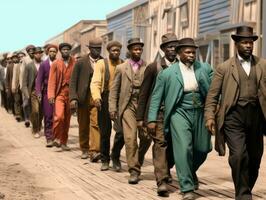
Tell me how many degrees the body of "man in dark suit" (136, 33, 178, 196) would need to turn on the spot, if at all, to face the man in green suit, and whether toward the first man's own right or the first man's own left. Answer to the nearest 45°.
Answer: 0° — they already face them

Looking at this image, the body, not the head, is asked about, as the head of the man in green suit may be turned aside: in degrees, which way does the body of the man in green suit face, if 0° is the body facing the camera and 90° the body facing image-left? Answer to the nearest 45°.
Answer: approximately 315°

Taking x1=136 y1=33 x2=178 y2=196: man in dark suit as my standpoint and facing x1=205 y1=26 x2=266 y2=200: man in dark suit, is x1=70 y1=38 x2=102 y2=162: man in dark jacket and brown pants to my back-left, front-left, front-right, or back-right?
back-left

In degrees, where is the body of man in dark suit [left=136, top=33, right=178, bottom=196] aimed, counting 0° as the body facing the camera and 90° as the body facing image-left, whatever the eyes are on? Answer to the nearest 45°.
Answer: approximately 315°

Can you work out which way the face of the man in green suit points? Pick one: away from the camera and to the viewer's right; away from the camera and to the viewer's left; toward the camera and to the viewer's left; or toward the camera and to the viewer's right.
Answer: toward the camera and to the viewer's right

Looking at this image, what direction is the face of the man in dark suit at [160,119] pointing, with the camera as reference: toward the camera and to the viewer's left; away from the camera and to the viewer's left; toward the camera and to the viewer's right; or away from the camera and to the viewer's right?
toward the camera and to the viewer's right
